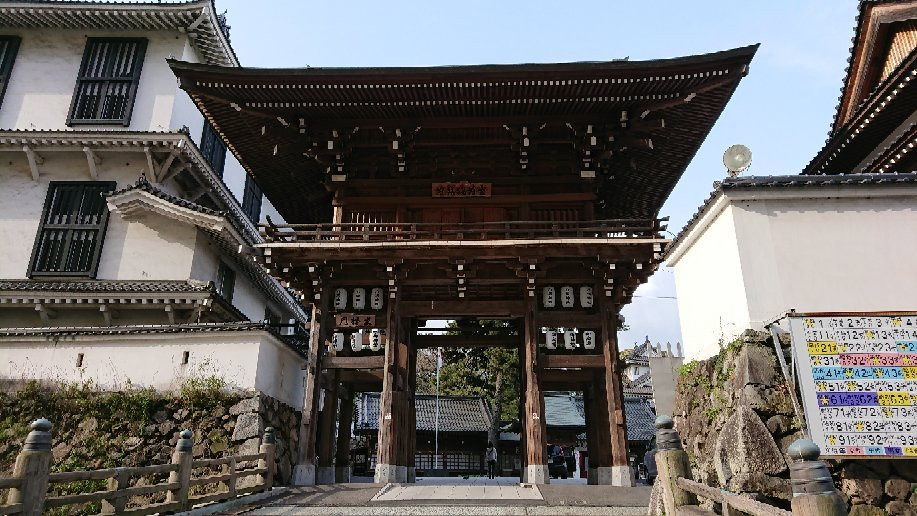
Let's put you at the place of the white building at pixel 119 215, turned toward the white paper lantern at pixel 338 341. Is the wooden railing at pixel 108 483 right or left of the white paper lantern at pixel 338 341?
right

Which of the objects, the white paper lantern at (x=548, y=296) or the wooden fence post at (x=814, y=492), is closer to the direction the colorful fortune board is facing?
the wooden fence post

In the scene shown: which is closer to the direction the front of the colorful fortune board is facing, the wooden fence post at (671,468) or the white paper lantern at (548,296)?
the wooden fence post

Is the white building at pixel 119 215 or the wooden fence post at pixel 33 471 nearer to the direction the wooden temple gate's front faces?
the wooden fence post

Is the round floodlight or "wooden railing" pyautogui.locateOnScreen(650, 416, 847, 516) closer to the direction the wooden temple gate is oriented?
the wooden railing

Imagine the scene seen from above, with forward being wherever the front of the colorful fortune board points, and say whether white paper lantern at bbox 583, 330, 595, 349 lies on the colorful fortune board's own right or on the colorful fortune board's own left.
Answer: on the colorful fortune board's own right

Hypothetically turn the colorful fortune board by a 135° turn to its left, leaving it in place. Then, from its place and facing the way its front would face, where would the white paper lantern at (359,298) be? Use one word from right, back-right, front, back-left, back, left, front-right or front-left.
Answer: back-left

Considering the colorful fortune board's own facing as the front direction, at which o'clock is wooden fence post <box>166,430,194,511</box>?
The wooden fence post is roughly at 2 o'clock from the colorful fortune board.

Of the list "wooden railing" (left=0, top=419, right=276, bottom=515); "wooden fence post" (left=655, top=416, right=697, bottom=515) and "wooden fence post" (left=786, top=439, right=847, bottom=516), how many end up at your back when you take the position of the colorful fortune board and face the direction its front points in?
0

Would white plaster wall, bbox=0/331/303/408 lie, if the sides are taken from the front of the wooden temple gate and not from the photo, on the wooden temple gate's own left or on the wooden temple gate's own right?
on the wooden temple gate's own right

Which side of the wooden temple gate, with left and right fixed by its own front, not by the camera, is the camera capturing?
front

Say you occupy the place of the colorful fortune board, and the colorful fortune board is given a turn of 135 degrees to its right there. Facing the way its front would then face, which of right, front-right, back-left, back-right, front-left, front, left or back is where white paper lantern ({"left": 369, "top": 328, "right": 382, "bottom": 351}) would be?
front-left

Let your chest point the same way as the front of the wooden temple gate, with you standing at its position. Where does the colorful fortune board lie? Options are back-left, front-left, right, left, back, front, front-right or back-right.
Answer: front-left

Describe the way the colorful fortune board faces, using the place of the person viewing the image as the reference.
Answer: facing the viewer

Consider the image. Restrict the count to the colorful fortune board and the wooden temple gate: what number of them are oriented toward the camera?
2
